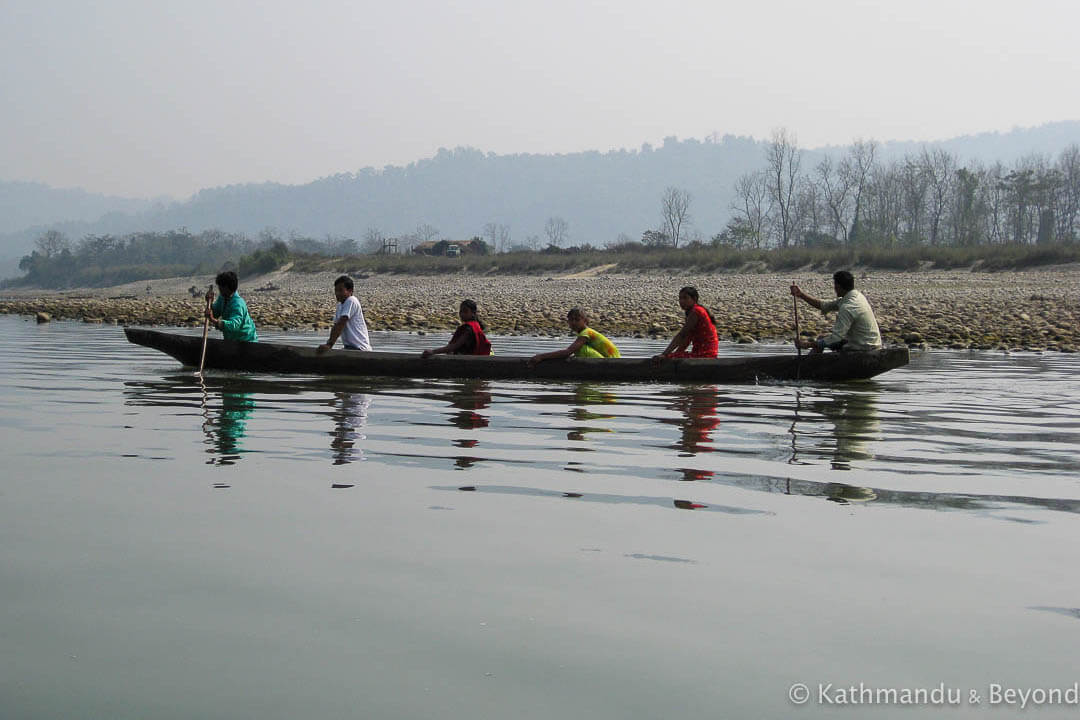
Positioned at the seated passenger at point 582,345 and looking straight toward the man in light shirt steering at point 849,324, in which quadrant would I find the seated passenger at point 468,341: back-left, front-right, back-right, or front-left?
back-left

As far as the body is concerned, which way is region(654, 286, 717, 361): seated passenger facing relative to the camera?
to the viewer's left

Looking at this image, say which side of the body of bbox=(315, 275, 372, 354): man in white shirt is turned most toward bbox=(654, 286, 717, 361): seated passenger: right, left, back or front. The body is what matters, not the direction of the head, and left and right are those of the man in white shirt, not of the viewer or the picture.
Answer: back

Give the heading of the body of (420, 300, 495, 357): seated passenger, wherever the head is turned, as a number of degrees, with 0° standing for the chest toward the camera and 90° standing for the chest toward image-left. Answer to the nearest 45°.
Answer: approximately 90°

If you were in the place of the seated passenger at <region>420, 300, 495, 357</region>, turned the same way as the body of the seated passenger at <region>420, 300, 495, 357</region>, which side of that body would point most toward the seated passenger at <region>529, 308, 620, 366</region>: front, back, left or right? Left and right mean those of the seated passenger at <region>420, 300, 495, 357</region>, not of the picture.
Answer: back

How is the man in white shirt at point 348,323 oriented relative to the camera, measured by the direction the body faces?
to the viewer's left

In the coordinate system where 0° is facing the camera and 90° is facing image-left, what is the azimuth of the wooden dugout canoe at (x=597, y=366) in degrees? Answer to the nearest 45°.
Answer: approximately 90°

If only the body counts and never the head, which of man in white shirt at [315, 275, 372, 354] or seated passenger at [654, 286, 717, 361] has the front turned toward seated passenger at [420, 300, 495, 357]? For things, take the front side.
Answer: seated passenger at [654, 286, 717, 361]

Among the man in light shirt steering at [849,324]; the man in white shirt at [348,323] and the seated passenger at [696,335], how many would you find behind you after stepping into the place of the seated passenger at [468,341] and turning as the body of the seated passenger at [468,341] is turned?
2

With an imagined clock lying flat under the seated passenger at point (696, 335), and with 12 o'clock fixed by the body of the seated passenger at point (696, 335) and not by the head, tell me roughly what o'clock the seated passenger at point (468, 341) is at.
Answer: the seated passenger at point (468, 341) is roughly at 12 o'clock from the seated passenger at point (696, 335).

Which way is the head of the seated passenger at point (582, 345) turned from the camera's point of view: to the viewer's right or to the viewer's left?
to the viewer's left

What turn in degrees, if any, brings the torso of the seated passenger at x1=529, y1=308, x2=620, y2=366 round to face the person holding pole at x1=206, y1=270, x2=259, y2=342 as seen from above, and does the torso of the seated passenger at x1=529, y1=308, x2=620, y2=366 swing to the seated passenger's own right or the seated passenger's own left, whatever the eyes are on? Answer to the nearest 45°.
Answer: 0° — they already face them

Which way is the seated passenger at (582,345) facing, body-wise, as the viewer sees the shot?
to the viewer's left
